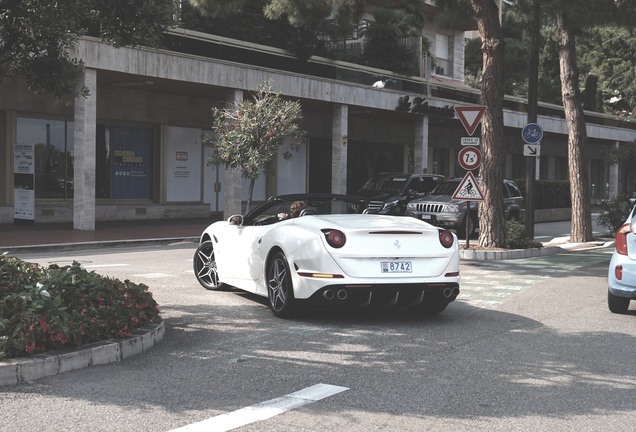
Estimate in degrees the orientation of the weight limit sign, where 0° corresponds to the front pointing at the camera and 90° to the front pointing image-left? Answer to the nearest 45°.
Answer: approximately 0°

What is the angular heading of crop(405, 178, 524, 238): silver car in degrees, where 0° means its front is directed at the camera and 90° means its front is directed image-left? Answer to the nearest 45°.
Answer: approximately 45°

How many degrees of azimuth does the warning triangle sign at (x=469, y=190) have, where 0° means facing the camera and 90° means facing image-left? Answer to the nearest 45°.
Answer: approximately 0°

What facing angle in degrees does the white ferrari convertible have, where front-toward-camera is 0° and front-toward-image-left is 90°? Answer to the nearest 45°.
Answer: approximately 135°

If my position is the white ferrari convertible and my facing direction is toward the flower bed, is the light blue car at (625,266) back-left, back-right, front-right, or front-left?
back-left

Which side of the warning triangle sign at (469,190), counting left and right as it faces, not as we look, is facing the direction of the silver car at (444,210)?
back

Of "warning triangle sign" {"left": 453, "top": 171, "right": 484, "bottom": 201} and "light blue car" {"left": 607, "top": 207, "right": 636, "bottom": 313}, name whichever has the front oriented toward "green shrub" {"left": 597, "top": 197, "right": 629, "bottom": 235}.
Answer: the light blue car

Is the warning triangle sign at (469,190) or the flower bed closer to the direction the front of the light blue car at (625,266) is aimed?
the warning triangle sign

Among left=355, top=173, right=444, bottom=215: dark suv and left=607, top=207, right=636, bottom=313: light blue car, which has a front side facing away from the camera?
the light blue car

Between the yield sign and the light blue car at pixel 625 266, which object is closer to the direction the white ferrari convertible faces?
the yield sign

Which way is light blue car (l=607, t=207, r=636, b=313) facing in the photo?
away from the camera

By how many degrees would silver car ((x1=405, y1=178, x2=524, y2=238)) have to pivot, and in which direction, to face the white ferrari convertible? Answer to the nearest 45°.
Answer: approximately 45° to its left
